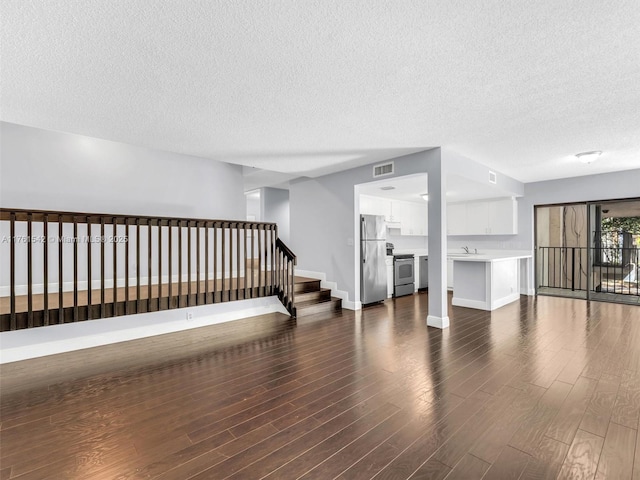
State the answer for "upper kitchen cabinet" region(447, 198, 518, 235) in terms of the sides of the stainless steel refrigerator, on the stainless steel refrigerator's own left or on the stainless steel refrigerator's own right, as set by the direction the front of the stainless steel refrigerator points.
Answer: on the stainless steel refrigerator's own left

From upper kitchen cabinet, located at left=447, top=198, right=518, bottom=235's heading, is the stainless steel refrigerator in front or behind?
in front

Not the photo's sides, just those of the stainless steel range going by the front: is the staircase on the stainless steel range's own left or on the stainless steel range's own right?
on the stainless steel range's own right

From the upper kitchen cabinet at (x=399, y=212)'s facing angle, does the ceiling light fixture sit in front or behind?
in front

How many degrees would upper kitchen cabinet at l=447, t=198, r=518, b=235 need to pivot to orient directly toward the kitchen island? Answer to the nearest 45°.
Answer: approximately 45° to its left

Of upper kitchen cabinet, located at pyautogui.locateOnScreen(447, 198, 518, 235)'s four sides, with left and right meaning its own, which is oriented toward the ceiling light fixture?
left

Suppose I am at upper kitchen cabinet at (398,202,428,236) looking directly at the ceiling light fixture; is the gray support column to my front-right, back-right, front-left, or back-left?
front-right

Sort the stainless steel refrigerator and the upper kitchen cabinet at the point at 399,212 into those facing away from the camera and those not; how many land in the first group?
0

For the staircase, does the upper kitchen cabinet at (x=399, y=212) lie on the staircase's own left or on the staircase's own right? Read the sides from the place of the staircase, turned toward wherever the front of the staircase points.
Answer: on the staircase's own left

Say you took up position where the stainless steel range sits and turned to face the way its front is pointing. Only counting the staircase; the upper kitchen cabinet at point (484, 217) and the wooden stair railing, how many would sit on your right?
2

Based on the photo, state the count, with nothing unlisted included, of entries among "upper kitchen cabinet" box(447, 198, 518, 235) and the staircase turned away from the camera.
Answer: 0

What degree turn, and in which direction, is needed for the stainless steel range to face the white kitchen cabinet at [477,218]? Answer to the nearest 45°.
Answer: approximately 90° to its left

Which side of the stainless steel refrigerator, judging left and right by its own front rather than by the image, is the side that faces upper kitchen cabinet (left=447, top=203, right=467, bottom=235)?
left

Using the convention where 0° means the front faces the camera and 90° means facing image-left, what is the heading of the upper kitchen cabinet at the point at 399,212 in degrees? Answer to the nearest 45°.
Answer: approximately 315°

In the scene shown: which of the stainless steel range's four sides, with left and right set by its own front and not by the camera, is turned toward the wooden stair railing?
right
